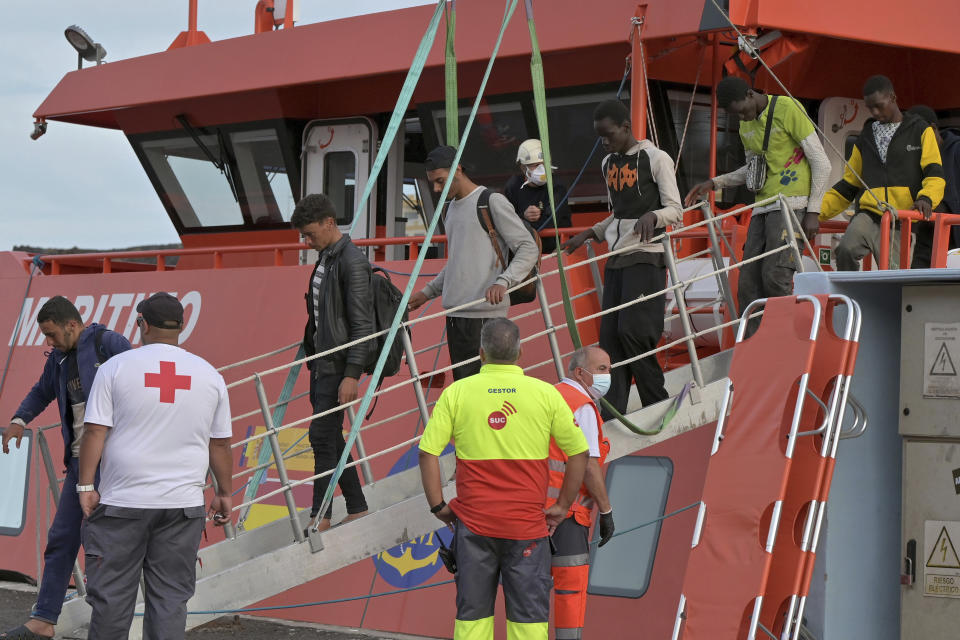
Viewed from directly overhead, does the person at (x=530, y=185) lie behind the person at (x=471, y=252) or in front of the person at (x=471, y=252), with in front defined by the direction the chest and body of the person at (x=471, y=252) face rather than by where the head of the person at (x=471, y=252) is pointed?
behind

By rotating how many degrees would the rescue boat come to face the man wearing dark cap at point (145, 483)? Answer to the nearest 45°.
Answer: approximately 45° to its left

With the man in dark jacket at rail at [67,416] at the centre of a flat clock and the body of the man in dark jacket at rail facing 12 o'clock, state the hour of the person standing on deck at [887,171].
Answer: The person standing on deck is roughly at 8 o'clock from the man in dark jacket at rail.

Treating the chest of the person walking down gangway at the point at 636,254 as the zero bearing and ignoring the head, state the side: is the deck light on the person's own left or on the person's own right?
on the person's own right

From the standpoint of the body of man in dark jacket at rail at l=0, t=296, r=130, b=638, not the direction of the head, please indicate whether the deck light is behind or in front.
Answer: behind

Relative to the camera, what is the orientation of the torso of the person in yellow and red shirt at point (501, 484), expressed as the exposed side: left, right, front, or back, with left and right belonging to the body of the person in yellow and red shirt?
back

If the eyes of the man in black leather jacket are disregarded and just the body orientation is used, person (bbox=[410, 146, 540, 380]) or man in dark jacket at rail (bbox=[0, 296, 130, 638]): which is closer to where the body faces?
the man in dark jacket at rail

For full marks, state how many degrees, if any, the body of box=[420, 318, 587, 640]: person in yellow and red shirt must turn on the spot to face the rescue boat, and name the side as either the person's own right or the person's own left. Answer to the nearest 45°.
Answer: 0° — they already face it

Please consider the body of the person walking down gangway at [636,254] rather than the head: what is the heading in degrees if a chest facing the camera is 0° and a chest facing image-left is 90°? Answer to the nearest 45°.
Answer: approximately 45°

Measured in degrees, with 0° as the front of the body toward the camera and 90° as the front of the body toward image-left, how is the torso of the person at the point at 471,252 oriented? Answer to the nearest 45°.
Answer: approximately 45°
